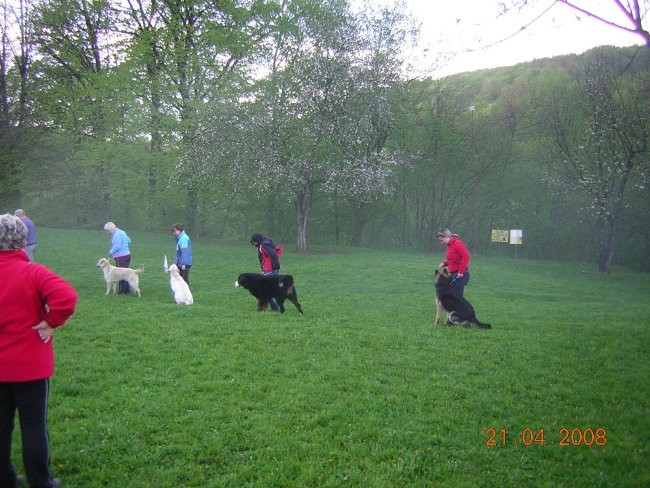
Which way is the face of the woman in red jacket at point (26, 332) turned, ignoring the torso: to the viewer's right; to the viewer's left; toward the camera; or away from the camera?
away from the camera

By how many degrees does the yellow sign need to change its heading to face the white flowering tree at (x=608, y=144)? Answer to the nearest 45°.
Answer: approximately 45° to its left

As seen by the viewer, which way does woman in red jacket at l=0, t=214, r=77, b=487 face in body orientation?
away from the camera

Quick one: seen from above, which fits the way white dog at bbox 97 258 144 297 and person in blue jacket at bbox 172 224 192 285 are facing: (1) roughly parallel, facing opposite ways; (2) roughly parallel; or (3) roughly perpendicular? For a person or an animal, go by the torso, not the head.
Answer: roughly parallel

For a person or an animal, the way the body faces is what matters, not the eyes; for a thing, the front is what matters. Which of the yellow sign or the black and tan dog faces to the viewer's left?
the black and tan dog

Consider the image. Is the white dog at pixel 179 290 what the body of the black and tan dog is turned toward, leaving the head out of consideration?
yes

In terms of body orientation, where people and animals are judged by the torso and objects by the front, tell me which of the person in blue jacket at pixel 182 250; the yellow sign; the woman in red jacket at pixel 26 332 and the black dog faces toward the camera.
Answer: the yellow sign

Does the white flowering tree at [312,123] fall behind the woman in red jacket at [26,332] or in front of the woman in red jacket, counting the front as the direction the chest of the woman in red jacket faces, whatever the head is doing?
in front

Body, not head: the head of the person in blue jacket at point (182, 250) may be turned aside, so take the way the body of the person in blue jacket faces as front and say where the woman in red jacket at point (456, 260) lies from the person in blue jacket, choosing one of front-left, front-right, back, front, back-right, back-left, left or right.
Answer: back-left

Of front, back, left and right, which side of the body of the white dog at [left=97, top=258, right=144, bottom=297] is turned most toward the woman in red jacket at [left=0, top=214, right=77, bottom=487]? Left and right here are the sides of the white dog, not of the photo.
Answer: left

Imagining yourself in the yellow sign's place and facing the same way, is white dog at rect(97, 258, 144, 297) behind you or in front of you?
in front

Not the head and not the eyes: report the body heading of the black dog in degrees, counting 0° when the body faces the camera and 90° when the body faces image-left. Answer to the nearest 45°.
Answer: approximately 90°

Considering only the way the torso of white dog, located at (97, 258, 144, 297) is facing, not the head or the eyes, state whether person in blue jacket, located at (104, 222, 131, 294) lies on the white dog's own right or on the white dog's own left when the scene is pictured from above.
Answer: on the white dog's own right

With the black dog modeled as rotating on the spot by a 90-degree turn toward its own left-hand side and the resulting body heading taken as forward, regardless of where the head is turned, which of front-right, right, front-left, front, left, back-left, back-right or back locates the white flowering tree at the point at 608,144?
back-left

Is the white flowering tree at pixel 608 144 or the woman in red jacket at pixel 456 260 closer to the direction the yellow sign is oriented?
the woman in red jacket

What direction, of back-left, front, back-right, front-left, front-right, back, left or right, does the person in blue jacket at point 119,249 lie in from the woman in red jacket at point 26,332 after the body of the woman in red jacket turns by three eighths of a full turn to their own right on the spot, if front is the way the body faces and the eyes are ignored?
back-left

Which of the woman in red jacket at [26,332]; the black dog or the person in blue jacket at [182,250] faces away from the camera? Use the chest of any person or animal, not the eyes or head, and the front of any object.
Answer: the woman in red jacket

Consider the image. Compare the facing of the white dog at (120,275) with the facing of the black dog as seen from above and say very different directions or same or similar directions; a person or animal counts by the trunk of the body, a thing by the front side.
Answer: same or similar directions
